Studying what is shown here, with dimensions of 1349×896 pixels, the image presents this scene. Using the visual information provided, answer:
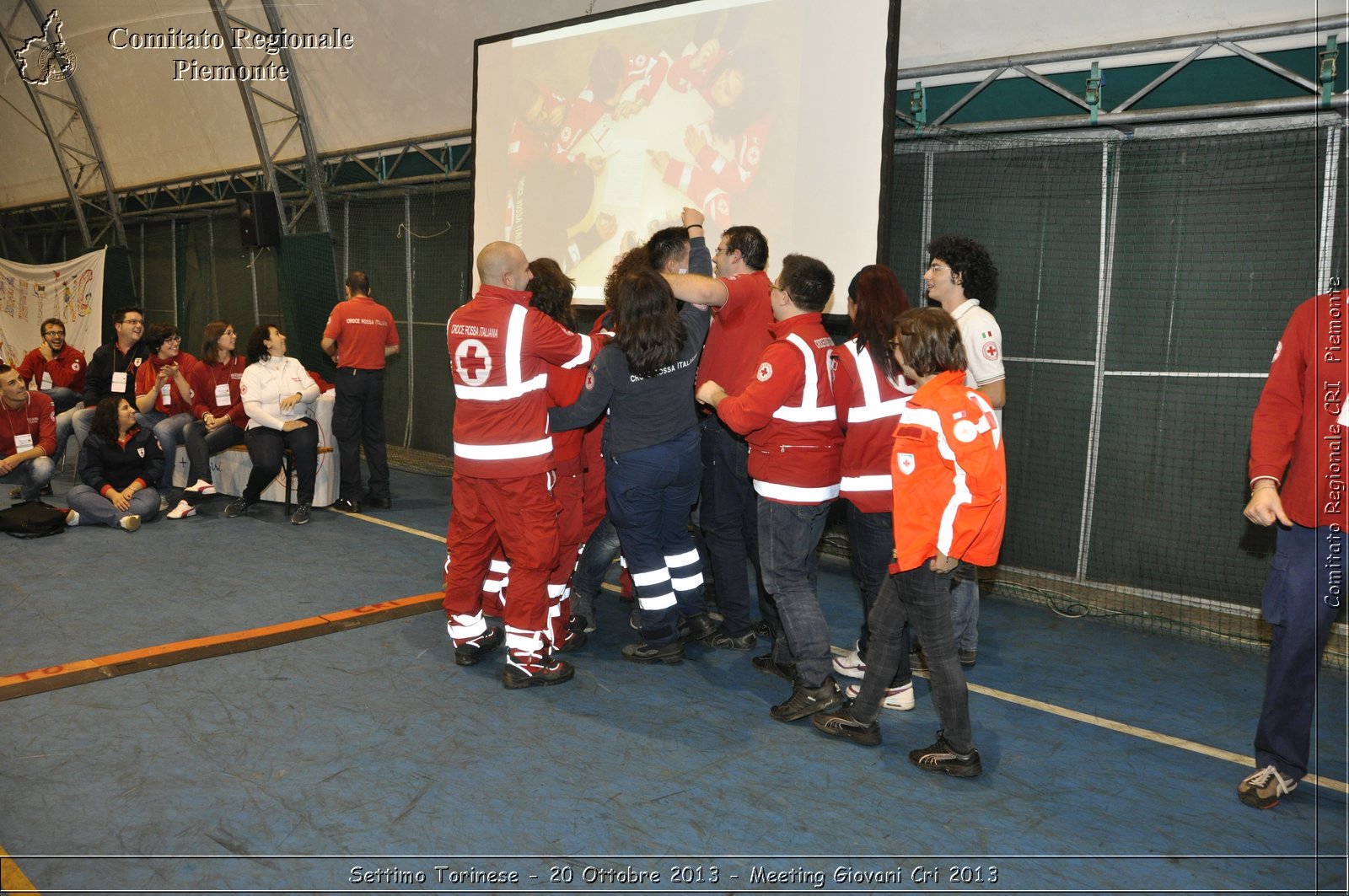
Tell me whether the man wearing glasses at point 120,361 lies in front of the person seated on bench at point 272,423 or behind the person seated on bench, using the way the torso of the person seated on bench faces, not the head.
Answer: behind

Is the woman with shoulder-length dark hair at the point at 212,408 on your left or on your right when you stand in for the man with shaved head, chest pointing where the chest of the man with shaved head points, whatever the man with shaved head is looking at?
on your left

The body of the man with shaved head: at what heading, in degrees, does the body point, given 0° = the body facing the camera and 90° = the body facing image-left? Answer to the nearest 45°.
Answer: approximately 225°

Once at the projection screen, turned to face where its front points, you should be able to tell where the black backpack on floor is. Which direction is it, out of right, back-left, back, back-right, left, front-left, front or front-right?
front-right

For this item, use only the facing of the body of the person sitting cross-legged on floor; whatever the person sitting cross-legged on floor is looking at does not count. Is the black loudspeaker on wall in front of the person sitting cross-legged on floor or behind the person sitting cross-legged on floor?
behind

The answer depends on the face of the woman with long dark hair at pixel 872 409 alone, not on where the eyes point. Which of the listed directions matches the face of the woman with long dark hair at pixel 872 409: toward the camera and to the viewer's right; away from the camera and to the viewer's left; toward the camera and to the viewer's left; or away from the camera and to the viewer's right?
away from the camera and to the viewer's left

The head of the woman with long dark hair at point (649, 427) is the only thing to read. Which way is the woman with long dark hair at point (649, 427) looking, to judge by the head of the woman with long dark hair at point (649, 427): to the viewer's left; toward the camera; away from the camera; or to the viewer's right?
away from the camera

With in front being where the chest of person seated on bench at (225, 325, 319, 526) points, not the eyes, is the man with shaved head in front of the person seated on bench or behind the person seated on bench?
in front

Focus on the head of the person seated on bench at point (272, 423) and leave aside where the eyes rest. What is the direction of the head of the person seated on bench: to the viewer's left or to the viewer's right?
to the viewer's right

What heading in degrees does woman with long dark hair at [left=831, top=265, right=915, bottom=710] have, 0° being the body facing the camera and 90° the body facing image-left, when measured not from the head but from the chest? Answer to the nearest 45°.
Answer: approximately 135°

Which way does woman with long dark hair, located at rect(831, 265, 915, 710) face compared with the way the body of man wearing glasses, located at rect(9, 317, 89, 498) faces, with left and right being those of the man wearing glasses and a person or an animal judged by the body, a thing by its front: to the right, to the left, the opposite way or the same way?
the opposite way
